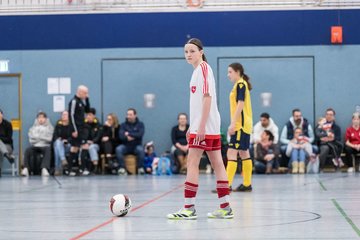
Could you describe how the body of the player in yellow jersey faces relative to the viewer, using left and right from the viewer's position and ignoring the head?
facing to the left of the viewer

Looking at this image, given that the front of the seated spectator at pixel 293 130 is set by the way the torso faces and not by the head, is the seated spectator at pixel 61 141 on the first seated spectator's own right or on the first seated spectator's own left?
on the first seated spectator's own right

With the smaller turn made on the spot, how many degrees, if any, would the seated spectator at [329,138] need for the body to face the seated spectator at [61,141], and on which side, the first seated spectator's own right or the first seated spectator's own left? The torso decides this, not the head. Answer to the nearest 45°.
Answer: approximately 90° to the first seated spectator's own right

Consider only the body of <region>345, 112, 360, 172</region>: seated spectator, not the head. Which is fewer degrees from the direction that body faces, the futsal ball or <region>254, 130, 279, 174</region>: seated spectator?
the futsal ball

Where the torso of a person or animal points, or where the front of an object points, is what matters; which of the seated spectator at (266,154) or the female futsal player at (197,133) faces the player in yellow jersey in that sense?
the seated spectator

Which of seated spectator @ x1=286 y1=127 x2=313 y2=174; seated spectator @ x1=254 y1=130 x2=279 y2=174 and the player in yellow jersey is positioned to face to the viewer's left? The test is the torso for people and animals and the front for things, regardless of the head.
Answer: the player in yellow jersey

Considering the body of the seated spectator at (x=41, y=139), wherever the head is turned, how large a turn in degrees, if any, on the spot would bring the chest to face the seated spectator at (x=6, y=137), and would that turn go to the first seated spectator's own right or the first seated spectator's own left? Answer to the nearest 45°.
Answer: approximately 90° to the first seated spectator's own right

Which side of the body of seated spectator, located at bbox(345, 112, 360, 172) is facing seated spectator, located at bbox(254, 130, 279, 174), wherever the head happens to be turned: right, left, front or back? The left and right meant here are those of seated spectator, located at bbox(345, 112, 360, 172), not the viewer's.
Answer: right
